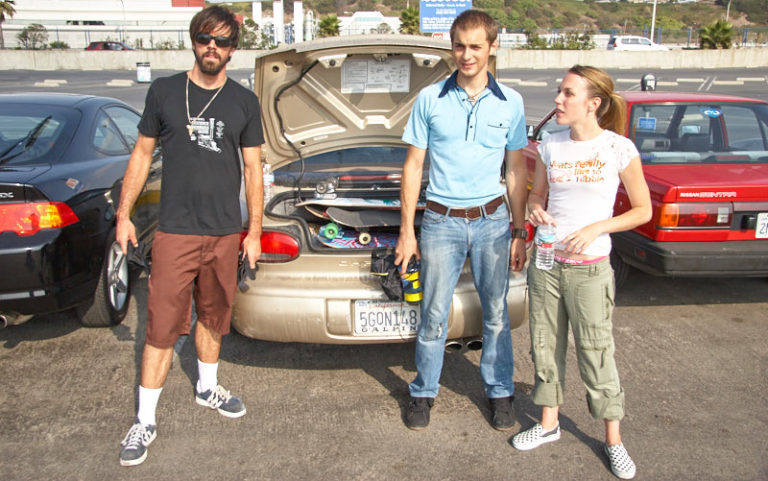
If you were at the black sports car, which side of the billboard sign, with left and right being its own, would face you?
front

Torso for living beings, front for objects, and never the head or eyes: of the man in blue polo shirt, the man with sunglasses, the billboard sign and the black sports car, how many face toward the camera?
3

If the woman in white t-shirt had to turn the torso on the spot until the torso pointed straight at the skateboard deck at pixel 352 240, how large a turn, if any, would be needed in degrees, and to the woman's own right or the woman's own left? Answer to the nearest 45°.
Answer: approximately 90° to the woman's own right

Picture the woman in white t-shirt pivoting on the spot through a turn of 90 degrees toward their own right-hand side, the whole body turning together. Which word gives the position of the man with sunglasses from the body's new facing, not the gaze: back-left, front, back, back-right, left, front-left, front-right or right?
front-left

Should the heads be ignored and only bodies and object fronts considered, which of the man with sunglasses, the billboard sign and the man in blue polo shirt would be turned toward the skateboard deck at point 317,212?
the billboard sign

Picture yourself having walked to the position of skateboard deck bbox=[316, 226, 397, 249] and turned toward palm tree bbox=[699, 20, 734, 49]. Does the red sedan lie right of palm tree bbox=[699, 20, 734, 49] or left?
right

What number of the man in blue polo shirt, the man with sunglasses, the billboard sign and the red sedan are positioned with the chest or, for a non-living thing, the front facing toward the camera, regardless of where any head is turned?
3

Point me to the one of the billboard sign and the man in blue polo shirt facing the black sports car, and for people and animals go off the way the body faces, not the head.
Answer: the billboard sign

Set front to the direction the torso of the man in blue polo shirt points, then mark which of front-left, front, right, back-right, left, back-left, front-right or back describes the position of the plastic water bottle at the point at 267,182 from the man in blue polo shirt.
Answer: back-right

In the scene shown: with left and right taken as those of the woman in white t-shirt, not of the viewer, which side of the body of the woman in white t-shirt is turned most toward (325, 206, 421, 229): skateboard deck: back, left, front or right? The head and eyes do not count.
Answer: right

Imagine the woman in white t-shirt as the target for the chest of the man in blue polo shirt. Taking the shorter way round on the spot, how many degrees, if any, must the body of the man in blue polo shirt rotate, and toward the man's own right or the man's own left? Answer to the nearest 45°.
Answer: approximately 90° to the man's own left

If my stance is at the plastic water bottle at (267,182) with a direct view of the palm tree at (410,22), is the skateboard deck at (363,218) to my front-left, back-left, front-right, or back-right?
back-right

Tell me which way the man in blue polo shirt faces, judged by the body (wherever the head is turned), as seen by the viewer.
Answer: toward the camera

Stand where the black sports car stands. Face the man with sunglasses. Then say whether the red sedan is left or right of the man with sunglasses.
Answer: left
